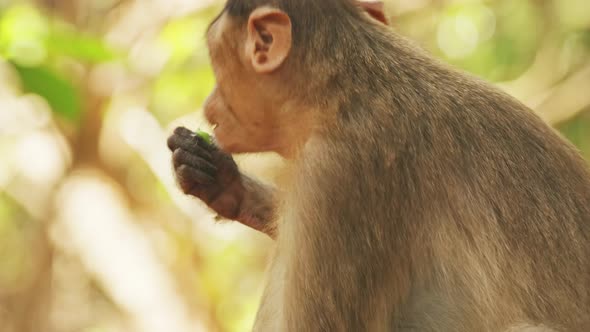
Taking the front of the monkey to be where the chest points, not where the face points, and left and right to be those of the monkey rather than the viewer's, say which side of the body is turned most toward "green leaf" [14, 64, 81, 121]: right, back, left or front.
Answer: front

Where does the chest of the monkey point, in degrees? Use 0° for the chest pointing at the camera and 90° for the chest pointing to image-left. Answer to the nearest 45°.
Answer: approximately 90°

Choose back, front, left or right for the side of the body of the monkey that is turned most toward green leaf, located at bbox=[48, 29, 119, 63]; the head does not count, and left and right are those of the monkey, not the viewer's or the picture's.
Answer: front
